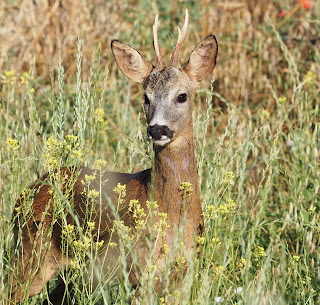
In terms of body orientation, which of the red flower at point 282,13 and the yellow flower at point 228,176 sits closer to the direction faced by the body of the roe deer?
the yellow flower

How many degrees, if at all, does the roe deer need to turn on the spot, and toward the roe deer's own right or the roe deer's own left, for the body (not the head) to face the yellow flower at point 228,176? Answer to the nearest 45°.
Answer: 0° — it already faces it

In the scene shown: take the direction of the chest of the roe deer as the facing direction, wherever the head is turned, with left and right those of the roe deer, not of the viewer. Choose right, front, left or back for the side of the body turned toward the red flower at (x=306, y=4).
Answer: left

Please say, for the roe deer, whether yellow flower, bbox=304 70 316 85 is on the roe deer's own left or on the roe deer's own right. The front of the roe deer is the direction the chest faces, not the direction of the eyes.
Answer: on the roe deer's own left

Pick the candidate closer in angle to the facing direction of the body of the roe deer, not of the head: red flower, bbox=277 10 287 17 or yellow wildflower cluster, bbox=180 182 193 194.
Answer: the yellow wildflower cluster

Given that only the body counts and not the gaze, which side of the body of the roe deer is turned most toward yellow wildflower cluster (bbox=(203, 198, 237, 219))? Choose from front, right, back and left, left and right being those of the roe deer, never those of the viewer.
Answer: front

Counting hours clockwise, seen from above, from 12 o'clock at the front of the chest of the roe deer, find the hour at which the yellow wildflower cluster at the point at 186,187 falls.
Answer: The yellow wildflower cluster is roughly at 1 o'clock from the roe deer.

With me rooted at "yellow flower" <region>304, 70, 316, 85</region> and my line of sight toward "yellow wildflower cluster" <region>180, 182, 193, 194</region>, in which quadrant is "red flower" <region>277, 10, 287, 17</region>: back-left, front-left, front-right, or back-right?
back-right

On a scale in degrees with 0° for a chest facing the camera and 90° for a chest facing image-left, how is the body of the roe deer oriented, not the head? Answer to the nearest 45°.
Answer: approximately 315°
